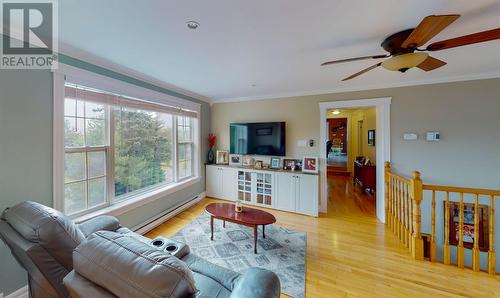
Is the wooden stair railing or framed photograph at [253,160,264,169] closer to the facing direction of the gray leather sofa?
the framed photograph

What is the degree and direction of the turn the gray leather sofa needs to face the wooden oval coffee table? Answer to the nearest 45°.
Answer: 0° — it already faces it

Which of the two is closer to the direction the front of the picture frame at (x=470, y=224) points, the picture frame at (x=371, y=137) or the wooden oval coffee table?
the wooden oval coffee table

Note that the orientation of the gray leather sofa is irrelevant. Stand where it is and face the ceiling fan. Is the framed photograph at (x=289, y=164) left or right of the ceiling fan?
left

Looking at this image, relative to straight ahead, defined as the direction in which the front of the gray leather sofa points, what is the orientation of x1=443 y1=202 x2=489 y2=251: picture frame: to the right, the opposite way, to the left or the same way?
the opposite way

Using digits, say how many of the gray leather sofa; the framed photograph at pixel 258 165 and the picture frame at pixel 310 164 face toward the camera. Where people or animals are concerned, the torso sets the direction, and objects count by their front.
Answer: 2

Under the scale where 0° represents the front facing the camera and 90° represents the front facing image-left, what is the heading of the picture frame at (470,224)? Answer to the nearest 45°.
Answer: approximately 45°

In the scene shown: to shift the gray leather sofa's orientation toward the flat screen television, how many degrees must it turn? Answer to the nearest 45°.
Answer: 0° — it already faces it

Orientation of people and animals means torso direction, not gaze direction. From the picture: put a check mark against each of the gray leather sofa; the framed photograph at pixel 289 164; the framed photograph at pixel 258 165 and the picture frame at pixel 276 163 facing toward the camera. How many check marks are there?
3
